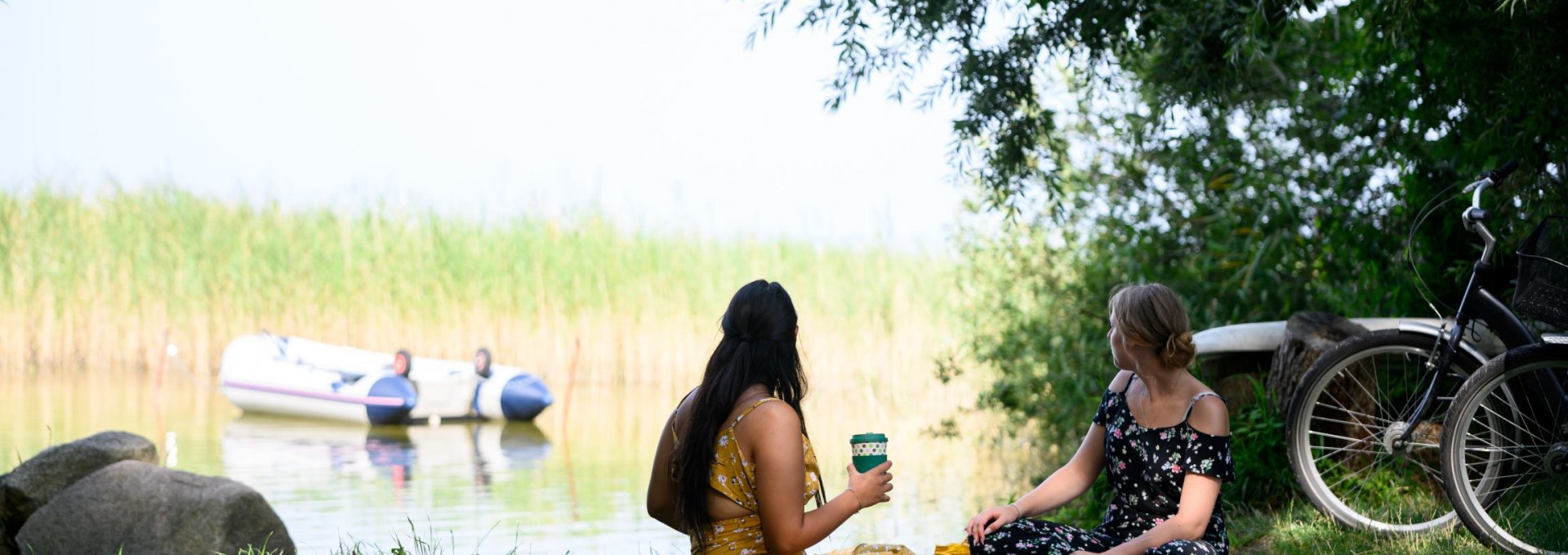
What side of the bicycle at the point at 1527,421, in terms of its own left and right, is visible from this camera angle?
left

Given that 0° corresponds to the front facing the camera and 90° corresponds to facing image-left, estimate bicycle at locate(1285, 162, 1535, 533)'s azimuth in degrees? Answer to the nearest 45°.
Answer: approximately 90°

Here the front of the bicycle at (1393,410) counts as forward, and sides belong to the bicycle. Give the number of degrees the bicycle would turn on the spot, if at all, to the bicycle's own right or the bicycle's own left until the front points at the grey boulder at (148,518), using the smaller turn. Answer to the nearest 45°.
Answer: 0° — it already faces it

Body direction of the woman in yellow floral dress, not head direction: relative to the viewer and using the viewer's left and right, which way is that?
facing away from the viewer and to the right of the viewer

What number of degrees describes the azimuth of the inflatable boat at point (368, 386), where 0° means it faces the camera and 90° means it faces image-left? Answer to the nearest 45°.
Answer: approximately 135°

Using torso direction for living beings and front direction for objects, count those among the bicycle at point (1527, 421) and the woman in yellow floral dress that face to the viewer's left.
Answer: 1

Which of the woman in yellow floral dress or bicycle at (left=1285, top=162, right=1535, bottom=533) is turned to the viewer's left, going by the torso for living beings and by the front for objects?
the bicycle
